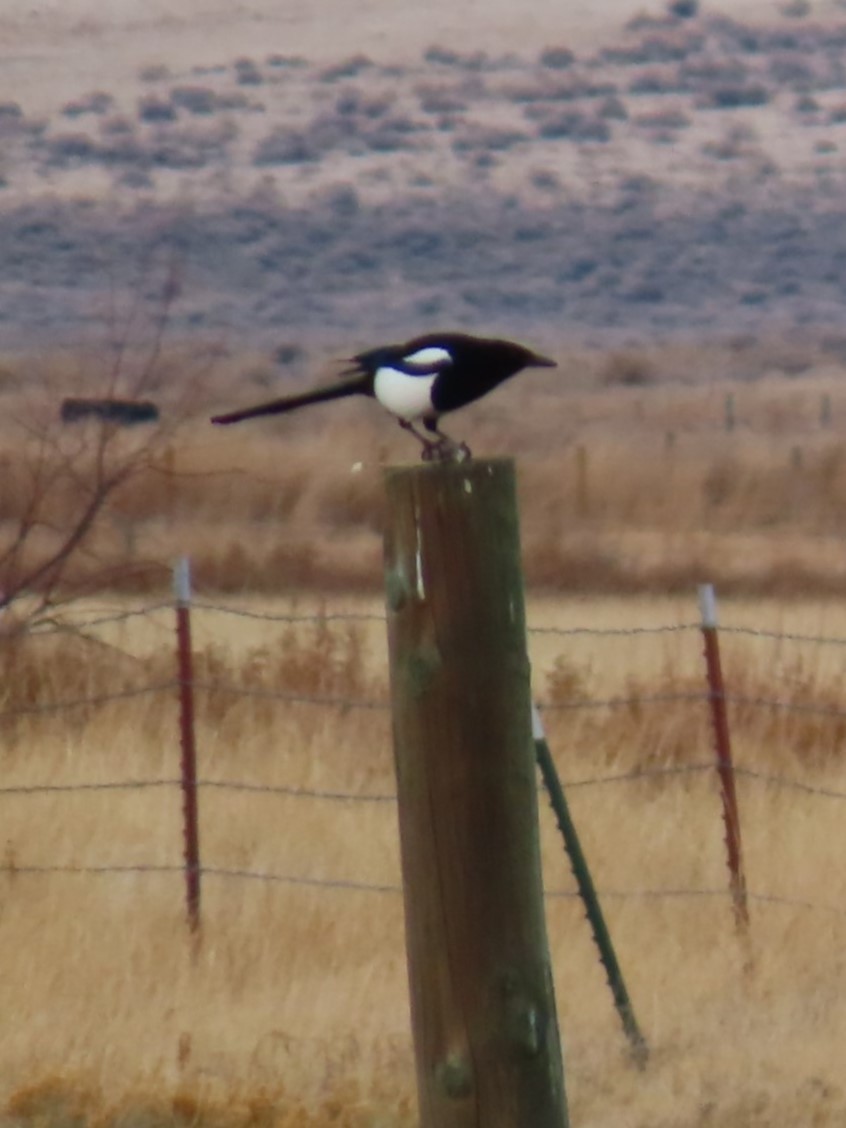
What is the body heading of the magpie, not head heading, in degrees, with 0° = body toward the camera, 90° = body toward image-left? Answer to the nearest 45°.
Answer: approximately 270°

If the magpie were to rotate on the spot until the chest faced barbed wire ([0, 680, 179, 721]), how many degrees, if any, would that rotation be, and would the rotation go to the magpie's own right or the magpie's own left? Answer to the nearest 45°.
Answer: approximately 135° to the magpie's own left

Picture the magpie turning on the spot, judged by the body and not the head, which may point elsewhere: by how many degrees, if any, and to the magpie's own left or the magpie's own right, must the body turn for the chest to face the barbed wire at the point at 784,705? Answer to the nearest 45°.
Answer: approximately 45° to the magpie's own left
